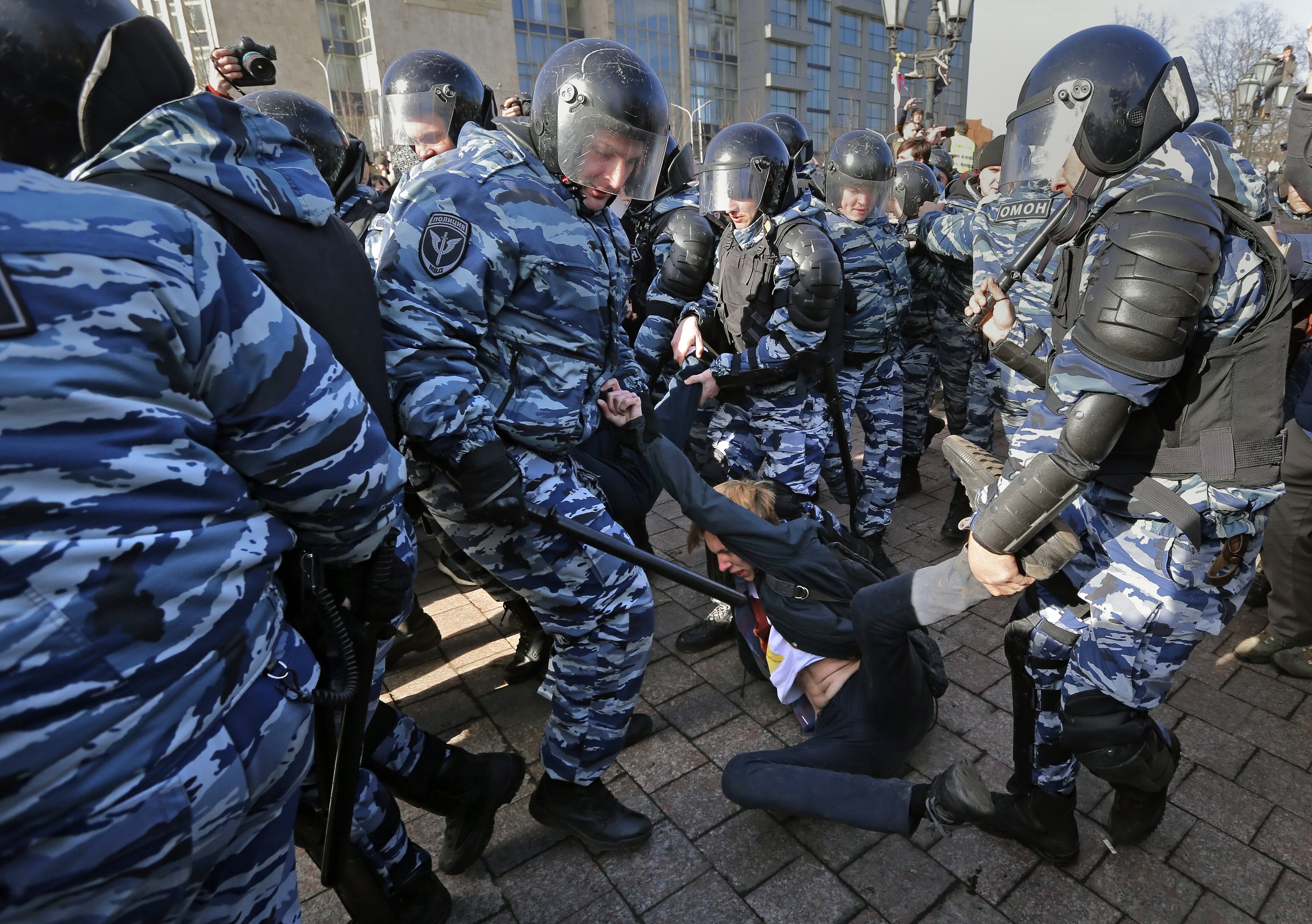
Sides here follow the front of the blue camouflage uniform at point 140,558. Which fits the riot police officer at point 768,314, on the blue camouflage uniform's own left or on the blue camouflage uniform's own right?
on the blue camouflage uniform's own right

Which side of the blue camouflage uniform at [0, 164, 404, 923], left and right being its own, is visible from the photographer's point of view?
back

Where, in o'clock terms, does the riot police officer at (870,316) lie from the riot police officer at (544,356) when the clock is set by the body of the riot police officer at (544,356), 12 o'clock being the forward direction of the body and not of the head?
the riot police officer at (870,316) is roughly at 9 o'clock from the riot police officer at (544,356).

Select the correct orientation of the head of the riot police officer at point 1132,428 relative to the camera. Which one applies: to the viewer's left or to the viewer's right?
to the viewer's left

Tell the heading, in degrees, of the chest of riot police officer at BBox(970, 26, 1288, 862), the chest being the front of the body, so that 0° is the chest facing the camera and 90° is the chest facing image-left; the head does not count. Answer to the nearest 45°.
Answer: approximately 90°

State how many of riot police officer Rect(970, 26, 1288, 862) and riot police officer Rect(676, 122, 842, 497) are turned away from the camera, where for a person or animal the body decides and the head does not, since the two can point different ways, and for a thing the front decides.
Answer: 0

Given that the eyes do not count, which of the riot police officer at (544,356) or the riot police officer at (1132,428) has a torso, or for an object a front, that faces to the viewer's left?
the riot police officer at (1132,428)

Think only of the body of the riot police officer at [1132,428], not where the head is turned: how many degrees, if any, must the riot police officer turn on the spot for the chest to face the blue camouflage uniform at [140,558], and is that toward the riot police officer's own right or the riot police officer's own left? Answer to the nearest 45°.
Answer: approximately 45° to the riot police officer's own left

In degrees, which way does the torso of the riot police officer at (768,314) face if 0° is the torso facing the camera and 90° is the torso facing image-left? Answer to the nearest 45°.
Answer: approximately 45°

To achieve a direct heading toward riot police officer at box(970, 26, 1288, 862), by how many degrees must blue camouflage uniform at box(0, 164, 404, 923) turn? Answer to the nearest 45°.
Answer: approximately 90° to its right

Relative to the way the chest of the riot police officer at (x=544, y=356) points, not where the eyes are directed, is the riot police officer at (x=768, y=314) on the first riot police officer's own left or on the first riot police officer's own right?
on the first riot police officer's own left
